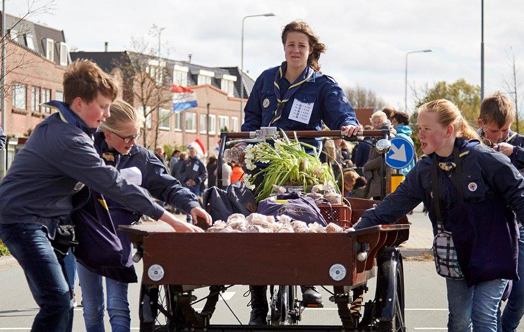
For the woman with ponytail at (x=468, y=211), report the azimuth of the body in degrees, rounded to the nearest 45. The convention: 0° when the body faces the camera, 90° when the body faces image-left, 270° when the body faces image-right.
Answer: approximately 45°

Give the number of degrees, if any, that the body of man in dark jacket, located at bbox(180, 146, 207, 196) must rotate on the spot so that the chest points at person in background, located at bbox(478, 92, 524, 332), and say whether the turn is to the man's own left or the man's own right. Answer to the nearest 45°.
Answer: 0° — they already face them

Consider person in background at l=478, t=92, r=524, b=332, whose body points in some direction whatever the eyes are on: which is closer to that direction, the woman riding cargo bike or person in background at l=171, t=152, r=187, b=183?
the woman riding cargo bike
